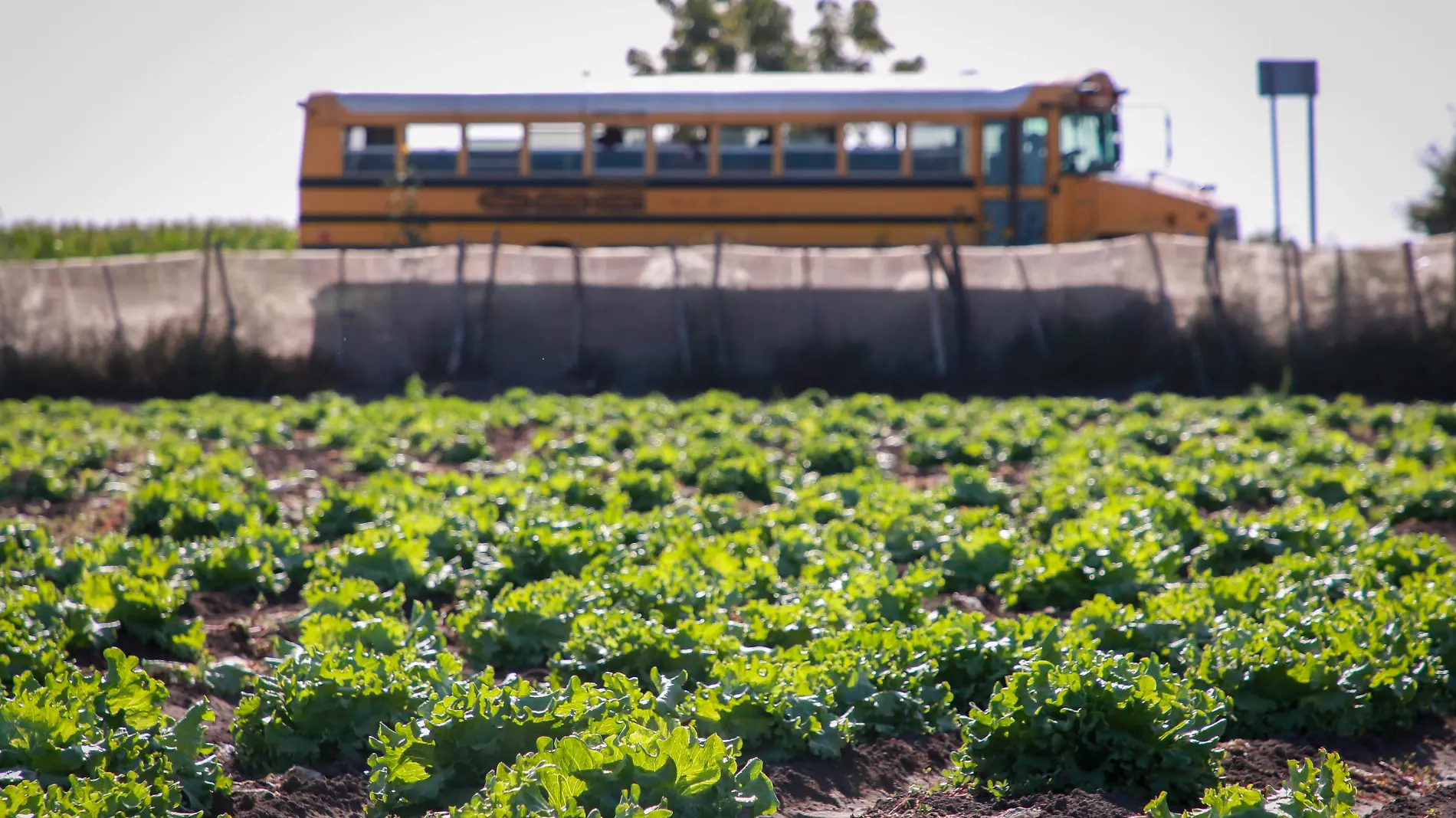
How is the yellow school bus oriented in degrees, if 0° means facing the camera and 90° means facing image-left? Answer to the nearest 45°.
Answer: approximately 270°

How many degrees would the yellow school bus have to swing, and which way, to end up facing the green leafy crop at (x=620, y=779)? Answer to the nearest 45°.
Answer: approximately 90° to its right

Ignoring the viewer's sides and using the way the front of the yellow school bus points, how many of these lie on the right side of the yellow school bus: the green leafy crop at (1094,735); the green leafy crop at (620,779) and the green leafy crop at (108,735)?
3

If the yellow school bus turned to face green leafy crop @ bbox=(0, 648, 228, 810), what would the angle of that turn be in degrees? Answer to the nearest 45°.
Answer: approximately 90° to its right

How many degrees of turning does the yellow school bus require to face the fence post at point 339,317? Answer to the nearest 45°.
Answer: approximately 135° to its right

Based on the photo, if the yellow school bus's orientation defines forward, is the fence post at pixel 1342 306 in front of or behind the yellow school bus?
in front

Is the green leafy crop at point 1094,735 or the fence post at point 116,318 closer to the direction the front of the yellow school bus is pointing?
the green leafy crop

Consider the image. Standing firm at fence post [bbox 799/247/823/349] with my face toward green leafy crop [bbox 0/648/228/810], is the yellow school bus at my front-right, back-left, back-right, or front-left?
back-right

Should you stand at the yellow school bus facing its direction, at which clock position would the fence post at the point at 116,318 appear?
The fence post is roughly at 5 o'clock from the yellow school bus.

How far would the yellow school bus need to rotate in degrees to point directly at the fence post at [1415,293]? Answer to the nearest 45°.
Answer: approximately 45° to its right

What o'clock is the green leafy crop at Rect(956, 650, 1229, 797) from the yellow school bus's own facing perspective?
The green leafy crop is roughly at 3 o'clock from the yellow school bus.

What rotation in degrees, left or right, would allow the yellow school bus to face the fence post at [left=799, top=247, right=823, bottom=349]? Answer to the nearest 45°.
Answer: approximately 90° to its right
